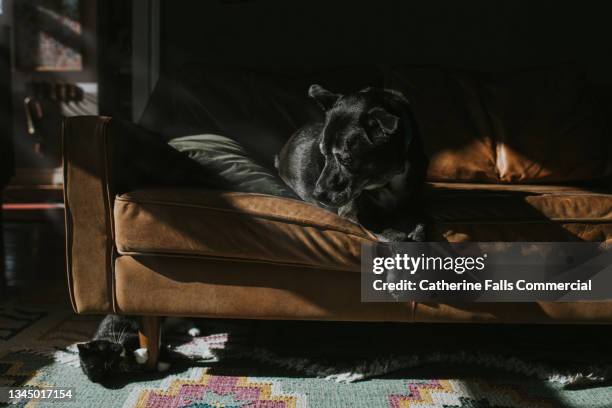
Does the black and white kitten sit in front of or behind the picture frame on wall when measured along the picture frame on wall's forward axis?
in front

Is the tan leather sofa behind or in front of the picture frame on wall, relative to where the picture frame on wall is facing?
in front

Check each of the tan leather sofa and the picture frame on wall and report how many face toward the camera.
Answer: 2

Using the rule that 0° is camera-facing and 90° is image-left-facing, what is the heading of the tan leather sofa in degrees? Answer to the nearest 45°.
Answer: approximately 0°

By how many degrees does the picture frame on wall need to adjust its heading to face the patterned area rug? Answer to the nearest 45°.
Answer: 0° — it already faces it

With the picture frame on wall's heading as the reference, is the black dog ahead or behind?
ahead
